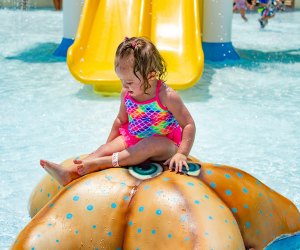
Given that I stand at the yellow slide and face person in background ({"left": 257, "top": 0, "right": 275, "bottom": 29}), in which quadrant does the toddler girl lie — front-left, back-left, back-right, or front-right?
back-right

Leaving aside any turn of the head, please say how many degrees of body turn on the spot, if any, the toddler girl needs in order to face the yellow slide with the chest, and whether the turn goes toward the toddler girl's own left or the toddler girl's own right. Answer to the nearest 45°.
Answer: approximately 135° to the toddler girl's own right

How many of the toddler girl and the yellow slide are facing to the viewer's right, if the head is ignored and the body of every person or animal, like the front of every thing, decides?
0

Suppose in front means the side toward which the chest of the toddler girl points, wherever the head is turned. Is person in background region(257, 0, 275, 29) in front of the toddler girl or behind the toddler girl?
behind

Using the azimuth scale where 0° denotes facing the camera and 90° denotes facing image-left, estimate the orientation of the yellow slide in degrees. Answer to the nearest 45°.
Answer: approximately 0°

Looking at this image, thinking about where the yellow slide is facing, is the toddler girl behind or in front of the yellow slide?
in front

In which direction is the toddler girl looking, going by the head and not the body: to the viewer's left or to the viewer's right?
to the viewer's left

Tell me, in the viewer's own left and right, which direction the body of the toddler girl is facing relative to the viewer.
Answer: facing the viewer and to the left of the viewer

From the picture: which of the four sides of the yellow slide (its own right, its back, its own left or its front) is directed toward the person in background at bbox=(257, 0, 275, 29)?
back
